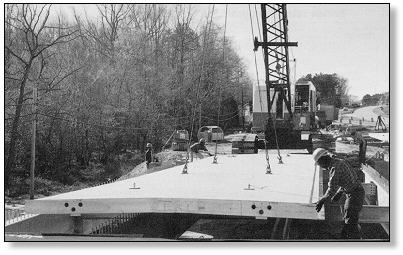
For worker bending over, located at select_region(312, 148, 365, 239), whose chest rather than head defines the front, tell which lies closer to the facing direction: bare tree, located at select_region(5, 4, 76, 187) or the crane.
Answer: the bare tree

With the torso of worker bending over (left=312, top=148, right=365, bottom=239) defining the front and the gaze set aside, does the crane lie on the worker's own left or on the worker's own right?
on the worker's own right

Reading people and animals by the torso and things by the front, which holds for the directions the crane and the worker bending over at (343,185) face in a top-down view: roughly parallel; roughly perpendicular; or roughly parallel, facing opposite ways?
roughly perpendicular

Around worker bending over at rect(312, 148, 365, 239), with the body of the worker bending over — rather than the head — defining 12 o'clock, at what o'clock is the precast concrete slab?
The precast concrete slab is roughly at 12 o'clock from the worker bending over.

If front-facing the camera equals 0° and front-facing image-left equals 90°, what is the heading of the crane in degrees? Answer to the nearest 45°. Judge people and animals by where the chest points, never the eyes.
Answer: approximately 0°

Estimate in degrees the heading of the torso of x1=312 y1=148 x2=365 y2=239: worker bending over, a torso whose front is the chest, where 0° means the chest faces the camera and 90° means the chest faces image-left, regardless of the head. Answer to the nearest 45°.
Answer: approximately 90°

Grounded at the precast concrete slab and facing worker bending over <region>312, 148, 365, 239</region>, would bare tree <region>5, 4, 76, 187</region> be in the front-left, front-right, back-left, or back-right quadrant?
back-left

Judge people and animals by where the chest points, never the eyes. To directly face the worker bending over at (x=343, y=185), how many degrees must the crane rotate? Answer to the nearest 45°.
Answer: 0° — it already faces them
